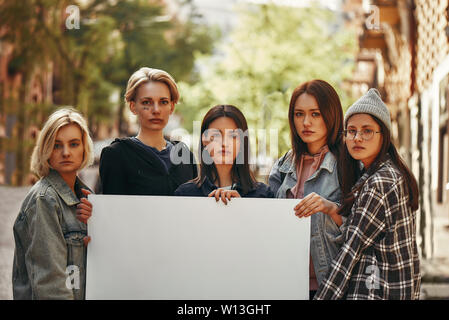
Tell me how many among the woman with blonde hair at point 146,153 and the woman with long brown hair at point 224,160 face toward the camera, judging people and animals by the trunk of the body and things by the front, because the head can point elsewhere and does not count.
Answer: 2

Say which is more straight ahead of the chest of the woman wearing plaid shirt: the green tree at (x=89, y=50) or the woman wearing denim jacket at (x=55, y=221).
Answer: the woman wearing denim jacket

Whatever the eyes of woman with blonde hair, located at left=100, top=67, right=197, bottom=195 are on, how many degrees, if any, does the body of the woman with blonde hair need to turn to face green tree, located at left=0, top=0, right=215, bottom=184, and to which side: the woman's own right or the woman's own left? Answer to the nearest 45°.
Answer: approximately 180°
